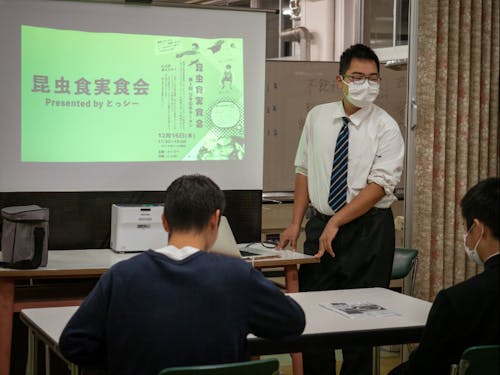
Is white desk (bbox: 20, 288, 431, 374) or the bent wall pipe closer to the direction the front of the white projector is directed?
the white desk

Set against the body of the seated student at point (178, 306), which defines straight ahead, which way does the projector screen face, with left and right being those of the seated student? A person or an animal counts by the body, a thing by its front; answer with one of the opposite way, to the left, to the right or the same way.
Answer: the opposite way

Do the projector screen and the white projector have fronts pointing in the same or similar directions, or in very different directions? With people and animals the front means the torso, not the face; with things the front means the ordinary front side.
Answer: same or similar directions

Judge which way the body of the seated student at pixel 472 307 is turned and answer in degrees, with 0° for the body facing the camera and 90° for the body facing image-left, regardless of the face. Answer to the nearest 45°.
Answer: approximately 135°

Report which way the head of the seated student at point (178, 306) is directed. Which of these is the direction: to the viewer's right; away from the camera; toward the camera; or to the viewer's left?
away from the camera

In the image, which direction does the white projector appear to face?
toward the camera

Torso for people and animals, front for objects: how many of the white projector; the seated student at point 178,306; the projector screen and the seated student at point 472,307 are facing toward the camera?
2

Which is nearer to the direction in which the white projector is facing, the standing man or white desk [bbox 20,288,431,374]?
the white desk

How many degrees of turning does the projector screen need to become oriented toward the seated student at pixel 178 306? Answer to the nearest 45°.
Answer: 0° — it already faces them

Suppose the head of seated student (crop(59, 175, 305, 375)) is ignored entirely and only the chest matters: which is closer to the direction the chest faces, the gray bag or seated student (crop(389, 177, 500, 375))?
the gray bag

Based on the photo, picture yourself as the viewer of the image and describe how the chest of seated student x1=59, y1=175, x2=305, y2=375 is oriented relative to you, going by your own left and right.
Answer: facing away from the viewer
